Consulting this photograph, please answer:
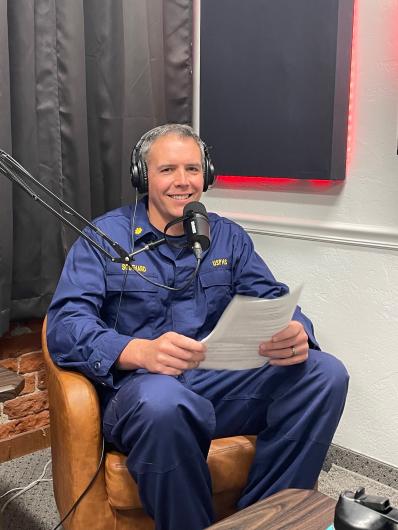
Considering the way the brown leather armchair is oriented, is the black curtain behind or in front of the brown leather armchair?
behind

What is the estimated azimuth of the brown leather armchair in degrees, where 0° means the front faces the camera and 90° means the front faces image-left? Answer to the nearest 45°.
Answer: approximately 315°

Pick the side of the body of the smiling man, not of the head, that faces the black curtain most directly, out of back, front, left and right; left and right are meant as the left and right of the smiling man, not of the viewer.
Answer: back

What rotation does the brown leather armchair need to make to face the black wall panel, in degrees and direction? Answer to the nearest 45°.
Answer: approximately 90° to its left

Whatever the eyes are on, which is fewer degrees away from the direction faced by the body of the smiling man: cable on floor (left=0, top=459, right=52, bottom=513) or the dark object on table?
the dark object on table
